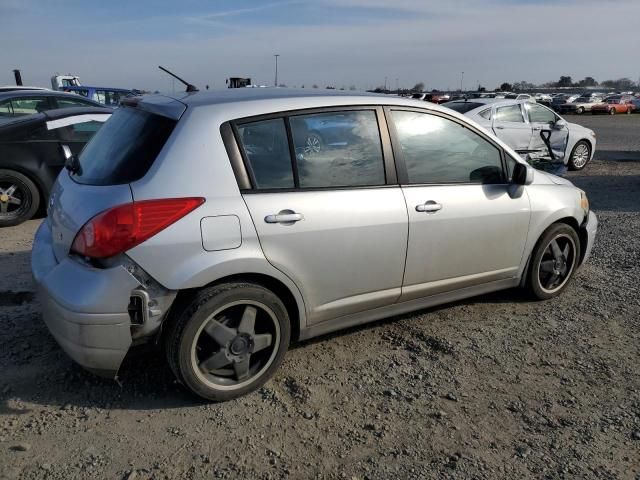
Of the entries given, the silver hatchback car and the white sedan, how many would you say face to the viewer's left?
0

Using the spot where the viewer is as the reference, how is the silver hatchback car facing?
facing away from the viewer and to the right of the viewer

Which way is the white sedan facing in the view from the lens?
facing the viewer and to the right of the viewer

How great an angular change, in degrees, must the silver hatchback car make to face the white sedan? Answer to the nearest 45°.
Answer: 0° — it already faces it

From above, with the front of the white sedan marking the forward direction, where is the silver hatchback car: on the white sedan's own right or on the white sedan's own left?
on the white sedan's own right
